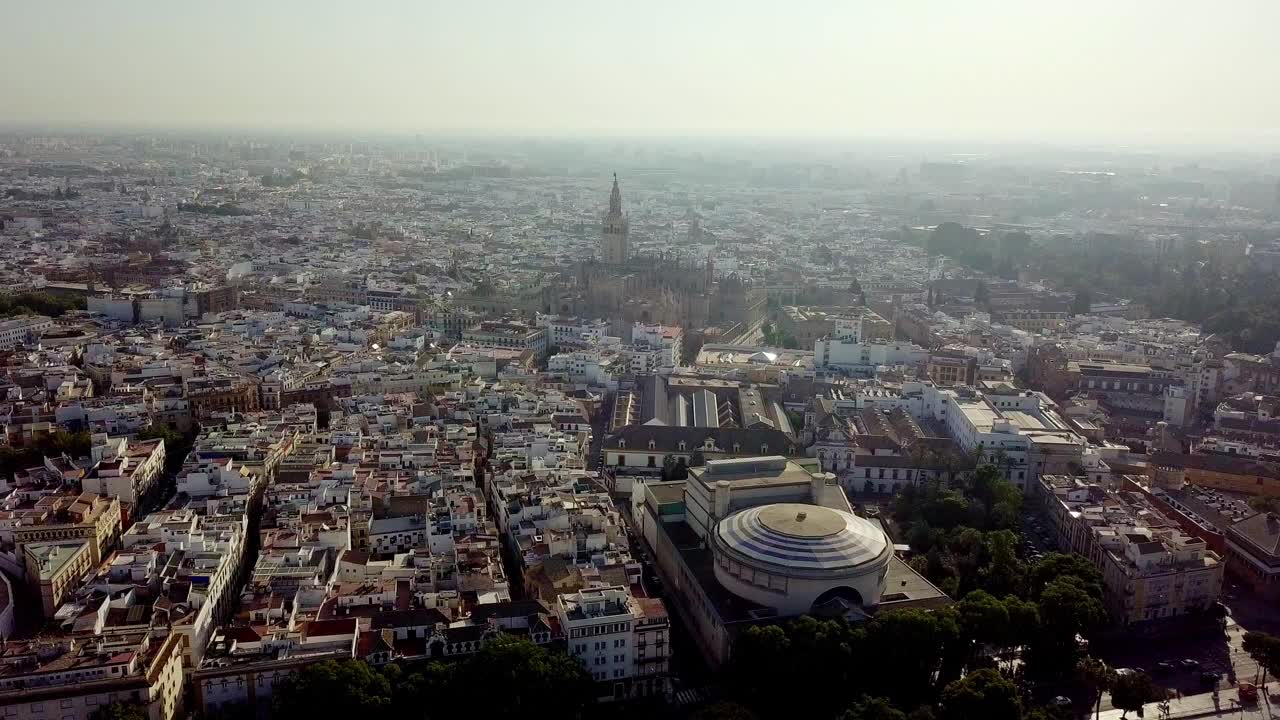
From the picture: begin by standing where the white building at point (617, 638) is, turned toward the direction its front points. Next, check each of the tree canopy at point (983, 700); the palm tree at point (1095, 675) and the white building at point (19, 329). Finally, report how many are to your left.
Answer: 2

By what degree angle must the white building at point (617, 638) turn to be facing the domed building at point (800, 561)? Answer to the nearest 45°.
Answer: approximately 135° to its left

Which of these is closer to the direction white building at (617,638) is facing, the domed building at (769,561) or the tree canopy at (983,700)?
the tree canopy

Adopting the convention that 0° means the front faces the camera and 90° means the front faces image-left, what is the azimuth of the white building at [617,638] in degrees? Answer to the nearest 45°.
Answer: approximately 0°

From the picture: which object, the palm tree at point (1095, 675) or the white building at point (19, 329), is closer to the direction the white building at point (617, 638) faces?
the palm tree

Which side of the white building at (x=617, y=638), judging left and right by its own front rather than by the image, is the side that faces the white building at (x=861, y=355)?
back

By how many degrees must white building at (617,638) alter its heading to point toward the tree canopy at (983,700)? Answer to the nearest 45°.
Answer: approximately 90° to its left

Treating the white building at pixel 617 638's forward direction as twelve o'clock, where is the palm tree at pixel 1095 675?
The palm tree is roughly at 9 o'clock from the white building.
